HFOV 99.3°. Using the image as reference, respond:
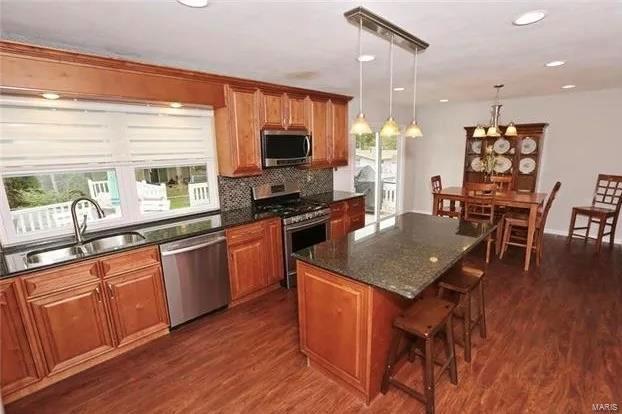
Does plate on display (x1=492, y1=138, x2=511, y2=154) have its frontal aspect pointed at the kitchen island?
yes

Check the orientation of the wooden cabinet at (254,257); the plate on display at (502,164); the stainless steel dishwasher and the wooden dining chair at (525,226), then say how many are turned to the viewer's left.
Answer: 1

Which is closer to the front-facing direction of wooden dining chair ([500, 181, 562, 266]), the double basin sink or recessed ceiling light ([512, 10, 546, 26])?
the double basin sink

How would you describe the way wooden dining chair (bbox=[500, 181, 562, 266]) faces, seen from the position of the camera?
facing to the left of the viewer

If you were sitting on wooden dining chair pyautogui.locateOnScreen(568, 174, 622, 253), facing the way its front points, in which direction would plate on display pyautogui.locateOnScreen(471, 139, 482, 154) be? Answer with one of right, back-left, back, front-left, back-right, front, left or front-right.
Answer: front-right

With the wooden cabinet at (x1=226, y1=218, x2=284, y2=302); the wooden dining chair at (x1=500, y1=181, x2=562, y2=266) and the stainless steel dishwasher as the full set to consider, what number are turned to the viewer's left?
1

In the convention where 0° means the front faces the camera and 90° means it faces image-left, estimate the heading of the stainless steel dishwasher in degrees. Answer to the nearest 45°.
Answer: approximately 315°

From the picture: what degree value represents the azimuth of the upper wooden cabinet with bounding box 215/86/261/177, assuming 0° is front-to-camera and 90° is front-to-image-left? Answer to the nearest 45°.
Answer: approximately 315°

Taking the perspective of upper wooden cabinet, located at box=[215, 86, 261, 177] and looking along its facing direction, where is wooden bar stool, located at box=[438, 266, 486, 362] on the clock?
The wooden bar stool is roughly at 12 o'clock from the upper wooden cabinet.

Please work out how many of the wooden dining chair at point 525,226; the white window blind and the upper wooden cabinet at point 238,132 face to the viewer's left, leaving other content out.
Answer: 1

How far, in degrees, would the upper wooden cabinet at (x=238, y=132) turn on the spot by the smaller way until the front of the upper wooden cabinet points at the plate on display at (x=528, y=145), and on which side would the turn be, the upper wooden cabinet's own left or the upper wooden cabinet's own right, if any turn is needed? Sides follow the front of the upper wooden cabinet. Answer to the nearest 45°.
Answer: approximately 45° to the upper wooden cabinet's own left

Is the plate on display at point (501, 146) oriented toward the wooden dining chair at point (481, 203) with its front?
yes

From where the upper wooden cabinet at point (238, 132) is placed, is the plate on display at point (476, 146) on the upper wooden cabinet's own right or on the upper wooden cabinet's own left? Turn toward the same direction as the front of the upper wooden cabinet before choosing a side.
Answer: on the upper wooden cabinet's own left

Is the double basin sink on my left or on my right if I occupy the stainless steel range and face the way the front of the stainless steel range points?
on my right

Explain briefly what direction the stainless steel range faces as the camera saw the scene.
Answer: facing the viewer and to the right of the viewer
